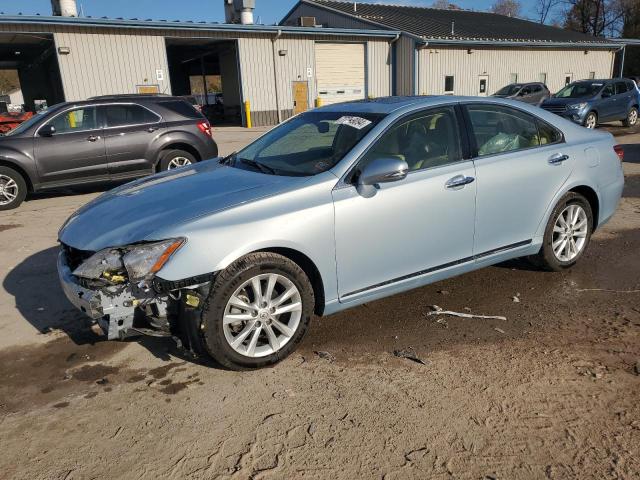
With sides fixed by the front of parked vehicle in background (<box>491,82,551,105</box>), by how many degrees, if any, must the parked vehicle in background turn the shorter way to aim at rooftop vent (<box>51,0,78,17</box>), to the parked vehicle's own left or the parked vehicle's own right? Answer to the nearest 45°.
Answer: approximately 45° to the parked vehicle's own right

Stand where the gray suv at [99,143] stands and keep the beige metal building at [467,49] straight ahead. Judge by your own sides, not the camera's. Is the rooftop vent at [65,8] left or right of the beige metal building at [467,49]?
left

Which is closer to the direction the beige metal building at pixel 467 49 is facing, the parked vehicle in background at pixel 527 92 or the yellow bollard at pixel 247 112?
the parked vehicle in background

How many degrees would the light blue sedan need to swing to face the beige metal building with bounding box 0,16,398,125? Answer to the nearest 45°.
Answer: approximately 135° to its right

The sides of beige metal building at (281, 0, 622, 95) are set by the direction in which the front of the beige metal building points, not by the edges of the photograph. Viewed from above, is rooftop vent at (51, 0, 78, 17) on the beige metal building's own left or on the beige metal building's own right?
on the beige metal building's own right

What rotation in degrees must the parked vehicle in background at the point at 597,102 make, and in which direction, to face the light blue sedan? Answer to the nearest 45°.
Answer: approximately 45° to its left

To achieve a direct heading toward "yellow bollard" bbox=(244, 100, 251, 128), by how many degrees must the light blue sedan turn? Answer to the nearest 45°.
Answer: approximately 135° to its right

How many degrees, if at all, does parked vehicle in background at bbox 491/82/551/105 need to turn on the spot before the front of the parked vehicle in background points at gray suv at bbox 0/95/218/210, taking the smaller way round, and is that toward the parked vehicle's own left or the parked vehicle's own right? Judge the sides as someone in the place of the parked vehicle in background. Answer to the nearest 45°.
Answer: approximately 45° to the parked vehicle's own left

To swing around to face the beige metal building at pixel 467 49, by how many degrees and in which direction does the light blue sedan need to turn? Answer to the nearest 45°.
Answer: approximately 135° to its right
